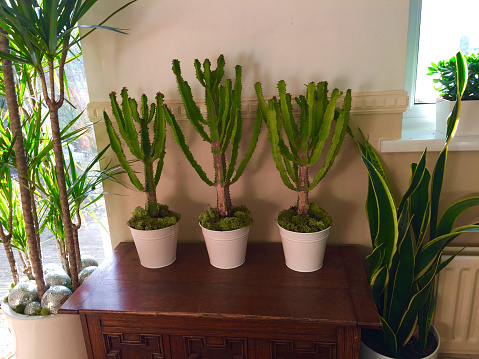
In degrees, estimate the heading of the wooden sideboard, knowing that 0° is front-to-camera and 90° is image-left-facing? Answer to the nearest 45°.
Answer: approximately 0°

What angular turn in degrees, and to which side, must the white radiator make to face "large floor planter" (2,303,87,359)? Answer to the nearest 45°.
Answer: approximately 45° to its right

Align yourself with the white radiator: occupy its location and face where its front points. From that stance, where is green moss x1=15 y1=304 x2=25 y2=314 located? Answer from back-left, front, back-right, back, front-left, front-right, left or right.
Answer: front-right

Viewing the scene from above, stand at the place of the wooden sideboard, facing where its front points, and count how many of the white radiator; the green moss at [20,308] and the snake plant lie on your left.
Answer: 2

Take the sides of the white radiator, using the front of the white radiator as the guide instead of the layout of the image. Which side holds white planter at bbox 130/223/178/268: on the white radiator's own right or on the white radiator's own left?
on the white radiator's own right

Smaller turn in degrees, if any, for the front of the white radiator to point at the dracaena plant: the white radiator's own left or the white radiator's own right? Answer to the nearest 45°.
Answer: approximately 45° to the white radiator's own right

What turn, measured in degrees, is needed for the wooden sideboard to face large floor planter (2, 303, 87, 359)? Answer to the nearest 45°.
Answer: approximately 90° to its right

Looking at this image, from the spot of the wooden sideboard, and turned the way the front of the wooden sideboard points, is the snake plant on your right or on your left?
on your left

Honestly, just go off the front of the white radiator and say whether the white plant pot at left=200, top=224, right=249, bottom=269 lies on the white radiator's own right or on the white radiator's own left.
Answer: on the white radiator's own right
